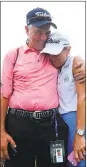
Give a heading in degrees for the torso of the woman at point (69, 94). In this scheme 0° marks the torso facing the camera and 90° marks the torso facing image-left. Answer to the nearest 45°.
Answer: approximately 45°
